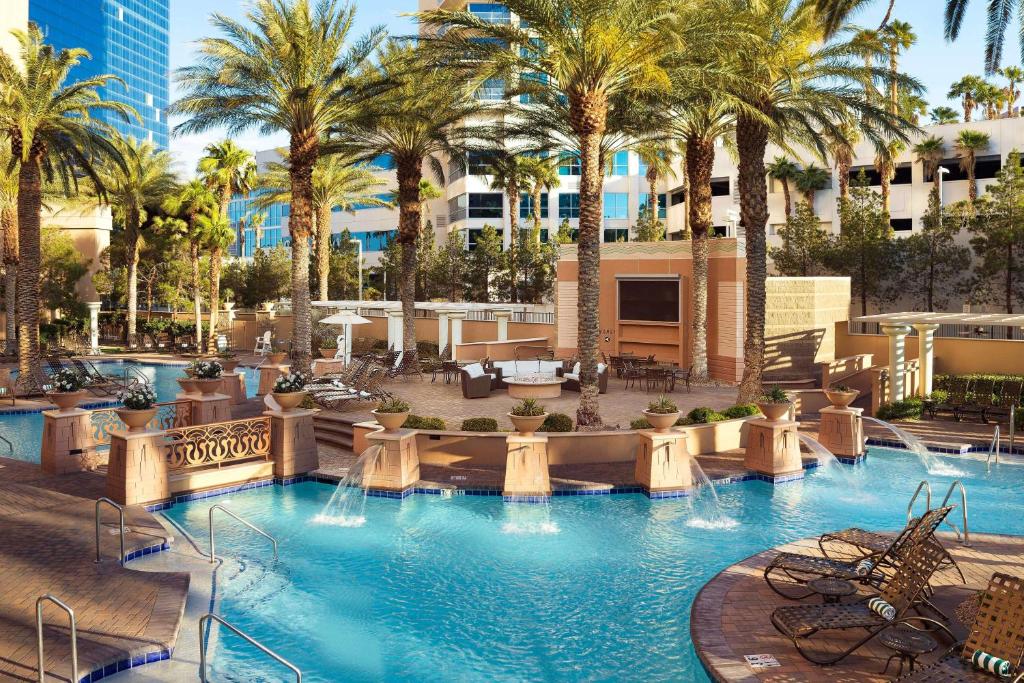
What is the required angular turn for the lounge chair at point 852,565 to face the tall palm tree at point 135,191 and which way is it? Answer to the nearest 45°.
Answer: approximately 45° to its right

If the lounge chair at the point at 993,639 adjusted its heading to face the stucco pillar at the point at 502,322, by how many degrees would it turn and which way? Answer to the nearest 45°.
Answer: approximately 90° to its right

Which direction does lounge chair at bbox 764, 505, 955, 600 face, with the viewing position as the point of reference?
facing to the left of the viewer

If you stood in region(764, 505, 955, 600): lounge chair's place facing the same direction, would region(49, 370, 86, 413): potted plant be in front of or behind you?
in front

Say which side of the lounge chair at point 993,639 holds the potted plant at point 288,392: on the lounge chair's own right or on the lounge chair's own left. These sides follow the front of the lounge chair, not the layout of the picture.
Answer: on the lounge chair's own right

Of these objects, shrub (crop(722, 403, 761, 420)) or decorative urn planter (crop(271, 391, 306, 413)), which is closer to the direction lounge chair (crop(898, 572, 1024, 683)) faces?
the decorative urn planter

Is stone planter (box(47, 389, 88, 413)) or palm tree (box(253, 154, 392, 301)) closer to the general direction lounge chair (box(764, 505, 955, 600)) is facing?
the stone planter

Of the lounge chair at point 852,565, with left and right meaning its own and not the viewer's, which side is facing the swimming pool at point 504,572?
front

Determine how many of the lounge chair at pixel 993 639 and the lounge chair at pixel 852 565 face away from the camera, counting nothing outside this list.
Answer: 0

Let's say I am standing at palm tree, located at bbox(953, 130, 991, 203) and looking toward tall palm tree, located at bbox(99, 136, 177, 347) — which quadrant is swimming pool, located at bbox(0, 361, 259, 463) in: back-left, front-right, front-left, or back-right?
front-left

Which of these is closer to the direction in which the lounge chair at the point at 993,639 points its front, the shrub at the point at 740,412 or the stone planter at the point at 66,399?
the stone planter

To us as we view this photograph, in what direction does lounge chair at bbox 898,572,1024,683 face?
facing the viewer and to the left of the viewer

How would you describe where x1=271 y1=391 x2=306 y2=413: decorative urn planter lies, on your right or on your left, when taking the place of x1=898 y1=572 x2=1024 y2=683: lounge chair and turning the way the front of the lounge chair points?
on your right
